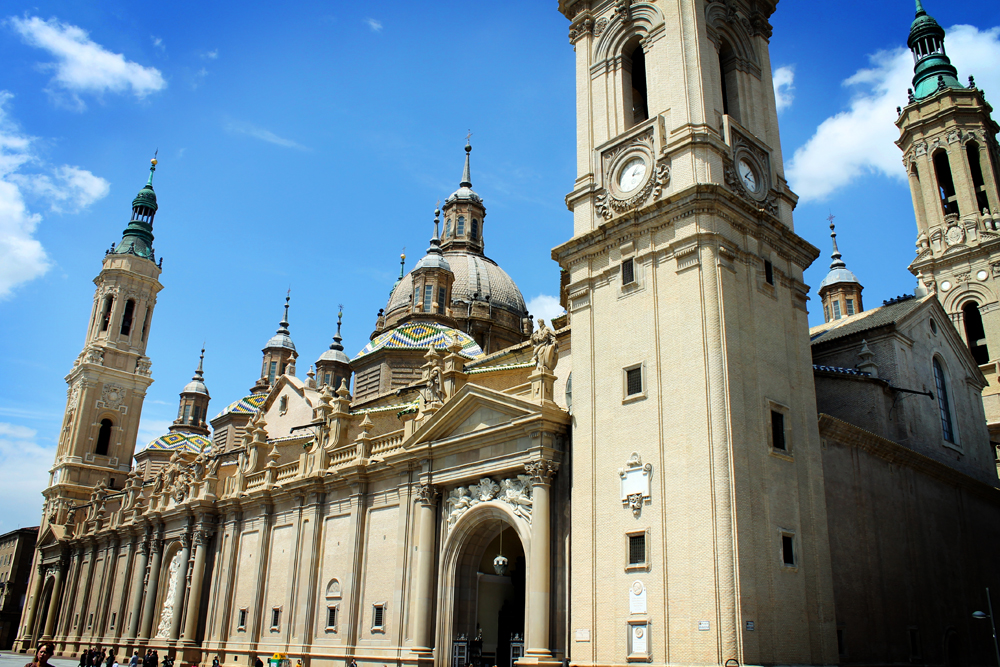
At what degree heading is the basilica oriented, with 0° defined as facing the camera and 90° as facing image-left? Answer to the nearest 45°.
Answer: approximately 45°
